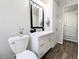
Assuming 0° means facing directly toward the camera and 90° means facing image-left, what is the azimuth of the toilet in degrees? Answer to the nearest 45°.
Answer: approximately 315°
